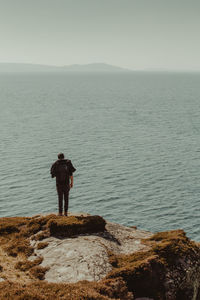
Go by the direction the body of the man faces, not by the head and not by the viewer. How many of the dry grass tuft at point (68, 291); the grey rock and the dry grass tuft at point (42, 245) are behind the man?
3

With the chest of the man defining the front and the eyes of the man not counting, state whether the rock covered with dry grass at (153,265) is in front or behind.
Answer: behind

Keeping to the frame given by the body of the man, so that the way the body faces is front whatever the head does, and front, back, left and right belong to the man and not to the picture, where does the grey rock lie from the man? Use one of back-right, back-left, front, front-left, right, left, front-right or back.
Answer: back

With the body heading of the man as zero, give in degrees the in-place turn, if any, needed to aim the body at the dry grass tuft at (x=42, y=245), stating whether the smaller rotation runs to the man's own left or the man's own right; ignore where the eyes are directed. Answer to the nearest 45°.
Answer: approximately 180°

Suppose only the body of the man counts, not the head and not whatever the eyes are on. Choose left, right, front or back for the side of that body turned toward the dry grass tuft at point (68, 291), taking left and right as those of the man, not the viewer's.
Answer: back

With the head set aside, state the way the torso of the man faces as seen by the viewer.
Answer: away from the camera
